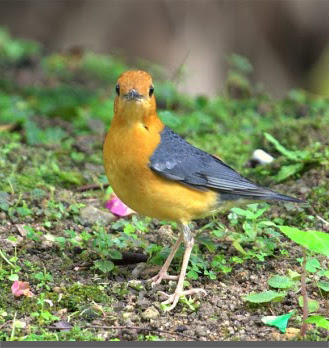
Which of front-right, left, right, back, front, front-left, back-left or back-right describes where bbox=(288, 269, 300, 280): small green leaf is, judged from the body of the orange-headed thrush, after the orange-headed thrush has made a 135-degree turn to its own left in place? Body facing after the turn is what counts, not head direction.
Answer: front

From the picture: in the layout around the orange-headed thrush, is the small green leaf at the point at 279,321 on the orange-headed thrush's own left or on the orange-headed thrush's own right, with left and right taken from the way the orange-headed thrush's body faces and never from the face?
on the orange-headed thrush's own left

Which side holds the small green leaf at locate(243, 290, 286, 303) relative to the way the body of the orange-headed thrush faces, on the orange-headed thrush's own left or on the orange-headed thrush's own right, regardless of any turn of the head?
on the orange-headed thrush's own left

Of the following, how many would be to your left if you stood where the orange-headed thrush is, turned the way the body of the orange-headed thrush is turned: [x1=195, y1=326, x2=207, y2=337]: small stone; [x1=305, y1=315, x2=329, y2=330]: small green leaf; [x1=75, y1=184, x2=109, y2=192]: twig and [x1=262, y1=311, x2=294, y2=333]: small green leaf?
3

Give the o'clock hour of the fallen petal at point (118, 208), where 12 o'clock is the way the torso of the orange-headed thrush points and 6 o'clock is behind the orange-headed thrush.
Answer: The fallen petal is roughly at 4 o'clock from the orange-headed thrush.

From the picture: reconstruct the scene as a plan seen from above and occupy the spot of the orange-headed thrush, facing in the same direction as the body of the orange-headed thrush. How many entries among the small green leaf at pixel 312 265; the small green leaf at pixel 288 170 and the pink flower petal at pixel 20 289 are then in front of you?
1

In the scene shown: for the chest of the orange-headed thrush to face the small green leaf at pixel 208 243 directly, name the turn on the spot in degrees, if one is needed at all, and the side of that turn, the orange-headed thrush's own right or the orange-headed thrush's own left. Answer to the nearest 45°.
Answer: approximately 180°

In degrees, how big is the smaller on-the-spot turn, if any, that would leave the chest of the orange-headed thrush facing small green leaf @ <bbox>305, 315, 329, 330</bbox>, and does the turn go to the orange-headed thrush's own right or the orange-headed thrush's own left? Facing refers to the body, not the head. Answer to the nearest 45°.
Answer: approximately 90° to the orange-headed thrush's own left

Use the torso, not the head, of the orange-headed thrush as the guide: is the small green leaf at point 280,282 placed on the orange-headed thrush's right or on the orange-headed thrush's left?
on the orange-headed thrush's left

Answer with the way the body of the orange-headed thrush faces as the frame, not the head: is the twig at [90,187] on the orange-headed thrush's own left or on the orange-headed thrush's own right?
on the orange-headed thrush's own right

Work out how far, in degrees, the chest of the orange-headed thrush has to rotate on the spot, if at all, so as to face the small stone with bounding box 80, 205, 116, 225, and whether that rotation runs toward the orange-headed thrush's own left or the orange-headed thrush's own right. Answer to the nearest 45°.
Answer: approximately 90° to the orange-headed thrush's own right

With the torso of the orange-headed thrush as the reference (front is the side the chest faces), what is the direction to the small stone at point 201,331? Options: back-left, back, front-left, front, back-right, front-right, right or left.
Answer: left

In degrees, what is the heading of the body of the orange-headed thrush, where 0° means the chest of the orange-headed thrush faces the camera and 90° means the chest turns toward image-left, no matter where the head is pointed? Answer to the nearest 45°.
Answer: approximately 45°

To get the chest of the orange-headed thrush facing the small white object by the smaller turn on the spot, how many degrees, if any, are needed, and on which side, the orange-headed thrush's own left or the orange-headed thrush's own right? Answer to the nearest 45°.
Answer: approximately 135° to the orange-headed thrush's own right

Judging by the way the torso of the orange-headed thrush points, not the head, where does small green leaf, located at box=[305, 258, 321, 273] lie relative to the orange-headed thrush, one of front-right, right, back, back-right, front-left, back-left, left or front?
back-left
